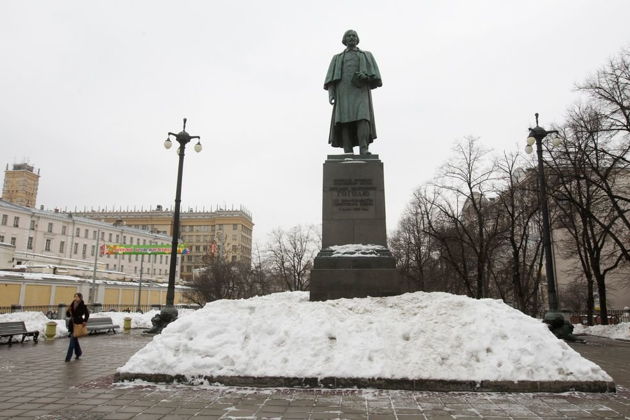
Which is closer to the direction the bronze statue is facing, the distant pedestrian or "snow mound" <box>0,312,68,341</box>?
the distant pedestrian

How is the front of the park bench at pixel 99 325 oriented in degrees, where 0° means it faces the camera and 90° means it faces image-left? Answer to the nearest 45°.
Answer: approximately 315°

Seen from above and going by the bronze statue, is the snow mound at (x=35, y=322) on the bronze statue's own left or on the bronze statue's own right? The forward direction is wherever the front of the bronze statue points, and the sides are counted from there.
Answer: on the bronze statue's own right

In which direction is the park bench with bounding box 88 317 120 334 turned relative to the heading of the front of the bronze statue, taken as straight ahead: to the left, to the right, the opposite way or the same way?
to the left

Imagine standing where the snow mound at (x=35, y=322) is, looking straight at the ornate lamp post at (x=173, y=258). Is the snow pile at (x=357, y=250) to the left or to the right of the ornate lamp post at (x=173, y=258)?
right

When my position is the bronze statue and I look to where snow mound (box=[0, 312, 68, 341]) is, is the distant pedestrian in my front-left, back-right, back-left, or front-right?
front-left

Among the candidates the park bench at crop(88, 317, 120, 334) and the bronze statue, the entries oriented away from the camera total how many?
0

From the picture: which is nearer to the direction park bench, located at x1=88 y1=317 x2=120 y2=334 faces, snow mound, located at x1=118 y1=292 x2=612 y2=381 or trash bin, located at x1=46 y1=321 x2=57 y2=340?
the snow mound

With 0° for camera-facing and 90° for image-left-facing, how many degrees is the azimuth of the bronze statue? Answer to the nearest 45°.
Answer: approximately 0°

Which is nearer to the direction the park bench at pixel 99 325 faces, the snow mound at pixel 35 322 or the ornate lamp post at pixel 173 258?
the ornate lamp post

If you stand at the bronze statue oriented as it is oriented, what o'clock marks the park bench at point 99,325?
The park bench is roughly at 4 o'clock from the bronze statue.
